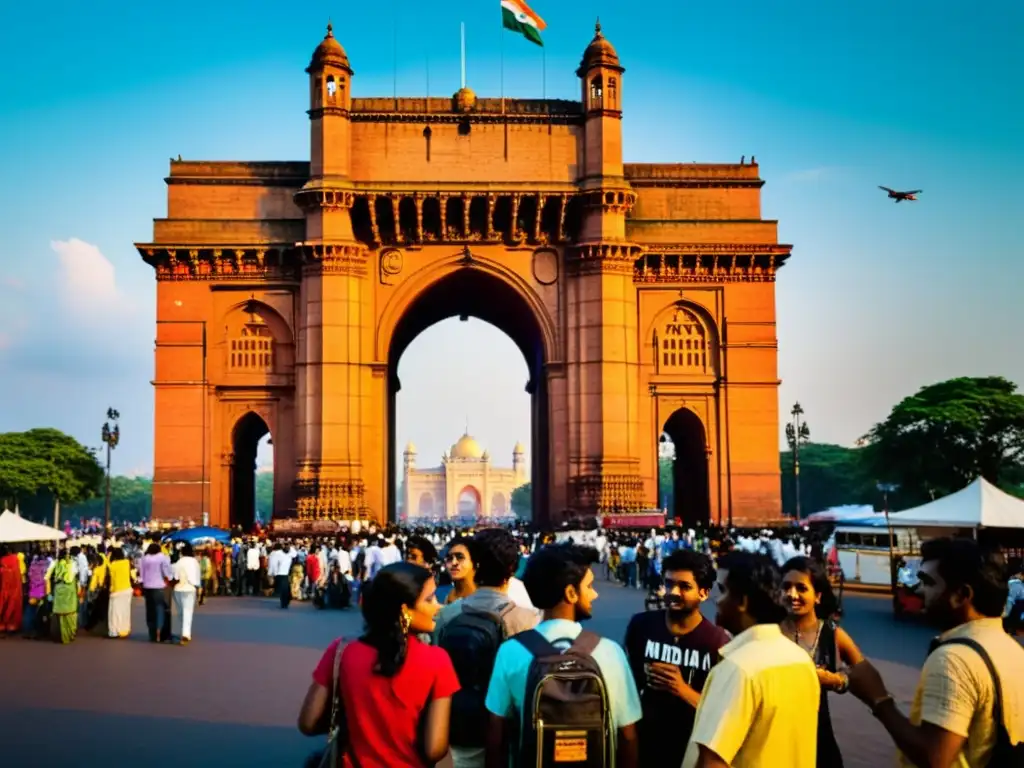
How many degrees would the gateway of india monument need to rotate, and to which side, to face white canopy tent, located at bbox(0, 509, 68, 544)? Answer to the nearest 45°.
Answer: approximately 45° to its right

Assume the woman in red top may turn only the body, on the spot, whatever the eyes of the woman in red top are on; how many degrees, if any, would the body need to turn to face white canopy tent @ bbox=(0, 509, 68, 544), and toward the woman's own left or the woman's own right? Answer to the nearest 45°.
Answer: approximately 45° to the woman's own left

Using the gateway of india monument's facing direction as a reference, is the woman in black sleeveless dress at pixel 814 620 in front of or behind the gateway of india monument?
in front

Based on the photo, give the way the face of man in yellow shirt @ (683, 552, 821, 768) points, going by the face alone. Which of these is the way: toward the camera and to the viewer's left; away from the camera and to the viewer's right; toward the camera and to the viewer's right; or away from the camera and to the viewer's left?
away from the camera and to the viewer's left

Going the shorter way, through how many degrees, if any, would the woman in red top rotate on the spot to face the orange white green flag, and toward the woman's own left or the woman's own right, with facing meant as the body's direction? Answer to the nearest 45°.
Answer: approximately 45° to the woman's own left

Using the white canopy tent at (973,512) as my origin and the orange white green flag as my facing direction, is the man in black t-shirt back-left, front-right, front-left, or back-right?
back-left

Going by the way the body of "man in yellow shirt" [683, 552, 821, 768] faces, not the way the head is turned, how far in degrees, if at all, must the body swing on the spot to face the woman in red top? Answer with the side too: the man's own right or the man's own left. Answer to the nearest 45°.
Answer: approximately 45° to the man's own left

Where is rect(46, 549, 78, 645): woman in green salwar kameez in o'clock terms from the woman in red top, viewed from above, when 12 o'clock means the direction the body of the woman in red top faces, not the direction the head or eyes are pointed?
The woman in green salwar kameez is roughly at 10 o'clock from the woman in red top.

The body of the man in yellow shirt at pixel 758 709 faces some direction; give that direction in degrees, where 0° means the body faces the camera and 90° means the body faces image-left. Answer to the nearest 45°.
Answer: approximately 135°

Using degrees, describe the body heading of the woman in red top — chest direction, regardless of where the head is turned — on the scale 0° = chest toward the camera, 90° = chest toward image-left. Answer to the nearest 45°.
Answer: approximately 225°

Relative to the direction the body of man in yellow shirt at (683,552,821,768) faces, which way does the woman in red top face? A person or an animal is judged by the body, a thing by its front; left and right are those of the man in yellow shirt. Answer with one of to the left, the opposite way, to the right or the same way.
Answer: to the right

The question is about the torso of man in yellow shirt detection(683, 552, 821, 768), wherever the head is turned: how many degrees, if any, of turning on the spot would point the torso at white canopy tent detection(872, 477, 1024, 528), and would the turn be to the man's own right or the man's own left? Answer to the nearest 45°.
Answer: approximately 45° to the man's own right
